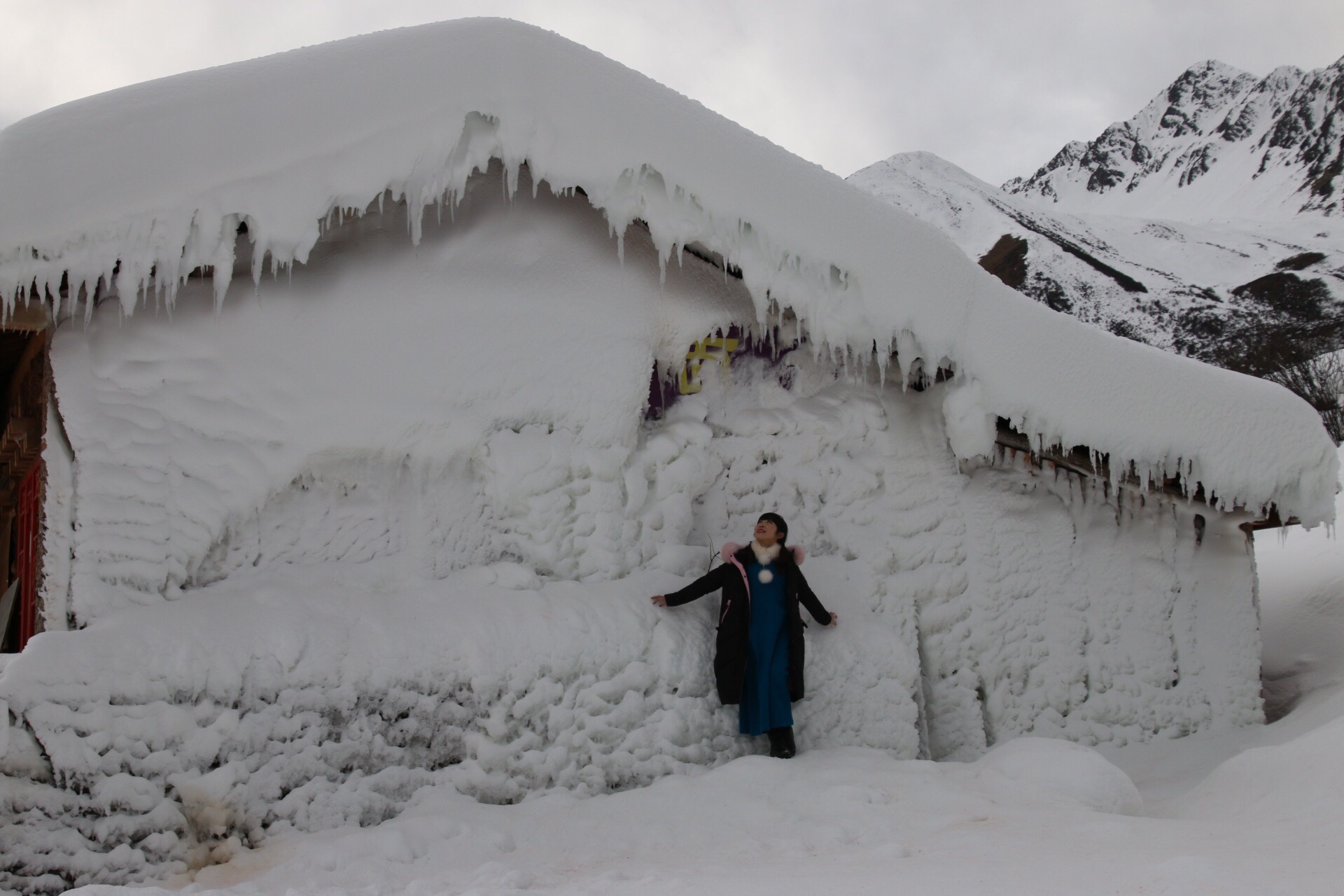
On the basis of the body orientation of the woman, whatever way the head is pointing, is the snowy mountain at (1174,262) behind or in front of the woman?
behind

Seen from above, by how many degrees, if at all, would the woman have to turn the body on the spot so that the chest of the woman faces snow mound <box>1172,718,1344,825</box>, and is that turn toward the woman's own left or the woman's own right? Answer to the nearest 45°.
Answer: approximately 90° to the woman's own left

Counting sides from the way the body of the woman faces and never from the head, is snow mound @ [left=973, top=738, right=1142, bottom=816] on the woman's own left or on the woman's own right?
on the woman's own left

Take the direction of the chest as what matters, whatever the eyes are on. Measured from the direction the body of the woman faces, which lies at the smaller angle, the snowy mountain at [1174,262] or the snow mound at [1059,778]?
the snow mound

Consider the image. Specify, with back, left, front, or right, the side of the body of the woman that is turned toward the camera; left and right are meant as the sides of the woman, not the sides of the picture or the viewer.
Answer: front
